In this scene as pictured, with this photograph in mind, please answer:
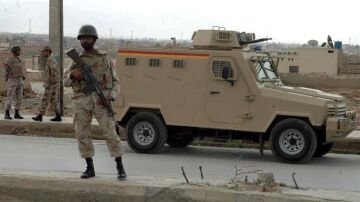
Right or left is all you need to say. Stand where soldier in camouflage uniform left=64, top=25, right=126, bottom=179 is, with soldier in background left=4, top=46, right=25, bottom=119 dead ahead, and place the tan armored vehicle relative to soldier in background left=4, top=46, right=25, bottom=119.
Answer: right

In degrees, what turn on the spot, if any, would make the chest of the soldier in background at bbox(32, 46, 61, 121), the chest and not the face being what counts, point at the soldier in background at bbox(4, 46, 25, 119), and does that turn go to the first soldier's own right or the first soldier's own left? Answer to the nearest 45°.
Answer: approximately 45° to the first soldier's own right

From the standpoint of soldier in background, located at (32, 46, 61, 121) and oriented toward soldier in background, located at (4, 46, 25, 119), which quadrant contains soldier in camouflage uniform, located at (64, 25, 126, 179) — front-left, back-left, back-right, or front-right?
back-left

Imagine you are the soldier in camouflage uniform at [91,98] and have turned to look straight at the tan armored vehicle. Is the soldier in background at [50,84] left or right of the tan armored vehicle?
left

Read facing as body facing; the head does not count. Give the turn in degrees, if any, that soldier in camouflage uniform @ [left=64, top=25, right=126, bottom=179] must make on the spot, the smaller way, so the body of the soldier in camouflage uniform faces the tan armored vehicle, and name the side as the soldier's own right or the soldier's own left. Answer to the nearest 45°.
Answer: approximately 135° to the soldier's own left
